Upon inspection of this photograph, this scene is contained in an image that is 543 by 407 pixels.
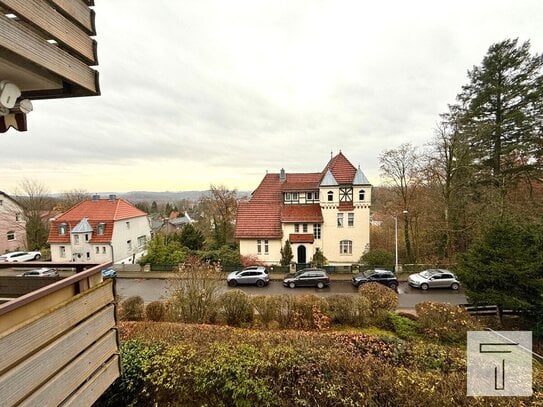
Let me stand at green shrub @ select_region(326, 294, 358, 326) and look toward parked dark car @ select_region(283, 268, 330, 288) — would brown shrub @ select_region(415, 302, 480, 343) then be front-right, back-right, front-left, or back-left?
back-right

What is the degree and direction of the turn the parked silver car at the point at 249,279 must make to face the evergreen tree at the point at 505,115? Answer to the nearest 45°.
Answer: approximately 180°

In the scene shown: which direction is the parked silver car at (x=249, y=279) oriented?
to the viewer's left

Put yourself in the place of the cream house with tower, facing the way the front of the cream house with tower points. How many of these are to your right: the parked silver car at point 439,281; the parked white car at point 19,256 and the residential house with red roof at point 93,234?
2

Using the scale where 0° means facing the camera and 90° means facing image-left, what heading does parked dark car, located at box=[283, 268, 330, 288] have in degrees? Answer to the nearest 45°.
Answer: approximately 90°

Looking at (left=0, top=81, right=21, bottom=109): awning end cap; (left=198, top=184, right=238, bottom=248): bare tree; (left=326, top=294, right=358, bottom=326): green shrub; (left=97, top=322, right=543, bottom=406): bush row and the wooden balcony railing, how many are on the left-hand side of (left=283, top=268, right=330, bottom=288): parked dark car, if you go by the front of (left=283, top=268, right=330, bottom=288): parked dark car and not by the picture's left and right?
4

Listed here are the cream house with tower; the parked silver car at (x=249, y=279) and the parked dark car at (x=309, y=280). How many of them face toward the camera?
1

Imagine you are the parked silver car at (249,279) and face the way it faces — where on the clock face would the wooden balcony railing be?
The wooden balcony railing is roughly at 9 o'clock from the parked silver car.

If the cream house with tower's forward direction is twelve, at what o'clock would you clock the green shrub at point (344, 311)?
The green shrub is roughly at 12 o'clock from the cream house with tower.

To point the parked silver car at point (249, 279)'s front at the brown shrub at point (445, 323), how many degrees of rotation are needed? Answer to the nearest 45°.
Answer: approximately 135° to its left

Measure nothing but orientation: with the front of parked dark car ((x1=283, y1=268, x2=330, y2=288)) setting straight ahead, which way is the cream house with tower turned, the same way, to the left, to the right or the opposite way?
to the left

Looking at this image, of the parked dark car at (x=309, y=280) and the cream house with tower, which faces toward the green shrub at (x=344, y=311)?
the cream house with tower

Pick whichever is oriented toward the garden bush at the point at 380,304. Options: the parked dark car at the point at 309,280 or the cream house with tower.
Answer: the cream house with tower

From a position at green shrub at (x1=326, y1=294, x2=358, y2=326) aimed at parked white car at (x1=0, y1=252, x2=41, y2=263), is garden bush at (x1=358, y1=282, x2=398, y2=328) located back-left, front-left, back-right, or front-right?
back-right

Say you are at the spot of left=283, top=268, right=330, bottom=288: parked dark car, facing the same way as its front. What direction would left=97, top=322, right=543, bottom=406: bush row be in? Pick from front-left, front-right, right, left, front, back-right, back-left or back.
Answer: left
